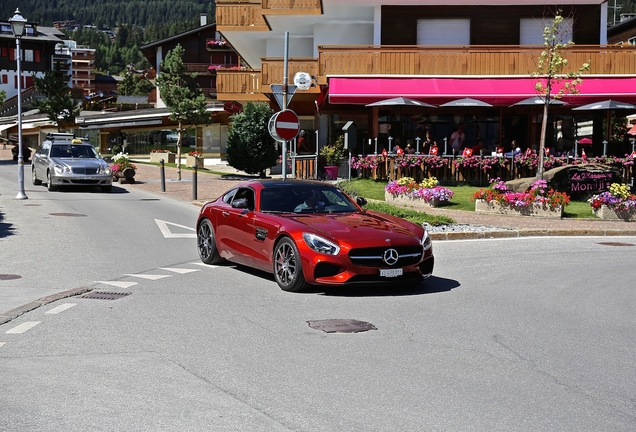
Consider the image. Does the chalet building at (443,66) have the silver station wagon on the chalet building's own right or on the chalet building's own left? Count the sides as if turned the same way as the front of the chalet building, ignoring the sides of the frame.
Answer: on the chalet building's own right

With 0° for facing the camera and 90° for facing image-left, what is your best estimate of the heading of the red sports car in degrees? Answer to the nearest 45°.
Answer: approximately 315°

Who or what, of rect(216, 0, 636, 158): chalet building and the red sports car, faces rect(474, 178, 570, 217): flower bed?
the chalet building

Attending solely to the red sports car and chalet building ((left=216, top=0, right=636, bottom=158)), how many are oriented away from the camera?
0

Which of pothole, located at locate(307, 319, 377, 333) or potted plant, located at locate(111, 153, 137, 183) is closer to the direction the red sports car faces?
the pothole

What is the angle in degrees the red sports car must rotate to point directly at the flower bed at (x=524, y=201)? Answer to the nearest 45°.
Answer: approximately 90° to its left

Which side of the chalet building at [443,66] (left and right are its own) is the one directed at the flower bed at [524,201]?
front

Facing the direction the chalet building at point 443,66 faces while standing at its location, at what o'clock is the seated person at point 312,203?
The seated person is roughly at 12 o'clock from the chalet building.

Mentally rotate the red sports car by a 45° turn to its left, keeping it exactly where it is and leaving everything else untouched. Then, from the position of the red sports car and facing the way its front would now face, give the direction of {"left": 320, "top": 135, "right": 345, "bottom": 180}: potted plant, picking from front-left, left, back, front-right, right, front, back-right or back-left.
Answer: left

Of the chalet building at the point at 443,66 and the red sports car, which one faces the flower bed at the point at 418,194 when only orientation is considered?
the chalet building

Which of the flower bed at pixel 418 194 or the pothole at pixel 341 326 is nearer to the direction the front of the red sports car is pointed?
the pothole

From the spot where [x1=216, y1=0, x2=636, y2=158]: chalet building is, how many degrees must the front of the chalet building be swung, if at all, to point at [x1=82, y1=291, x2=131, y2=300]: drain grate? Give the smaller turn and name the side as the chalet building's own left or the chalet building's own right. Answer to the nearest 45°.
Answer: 0° — it already faces it

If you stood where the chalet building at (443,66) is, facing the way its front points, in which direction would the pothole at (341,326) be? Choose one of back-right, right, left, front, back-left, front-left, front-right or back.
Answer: front

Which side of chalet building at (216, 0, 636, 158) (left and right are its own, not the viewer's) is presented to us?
front

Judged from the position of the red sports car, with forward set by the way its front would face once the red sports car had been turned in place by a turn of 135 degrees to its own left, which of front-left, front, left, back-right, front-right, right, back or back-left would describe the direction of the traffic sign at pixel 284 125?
front

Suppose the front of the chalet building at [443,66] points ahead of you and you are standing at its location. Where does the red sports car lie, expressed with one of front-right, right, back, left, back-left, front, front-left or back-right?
front

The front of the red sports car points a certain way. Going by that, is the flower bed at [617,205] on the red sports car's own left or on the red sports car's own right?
on the red sports car's own left
